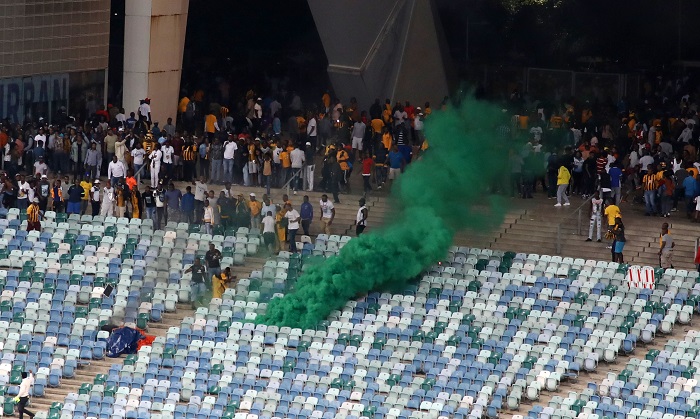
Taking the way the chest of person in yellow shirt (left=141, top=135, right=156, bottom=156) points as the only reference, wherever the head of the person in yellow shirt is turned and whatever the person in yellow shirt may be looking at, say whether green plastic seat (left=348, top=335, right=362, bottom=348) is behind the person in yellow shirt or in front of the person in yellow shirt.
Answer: in front

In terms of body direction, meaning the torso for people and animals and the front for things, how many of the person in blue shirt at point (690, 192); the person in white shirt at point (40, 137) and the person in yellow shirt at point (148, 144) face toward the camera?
2

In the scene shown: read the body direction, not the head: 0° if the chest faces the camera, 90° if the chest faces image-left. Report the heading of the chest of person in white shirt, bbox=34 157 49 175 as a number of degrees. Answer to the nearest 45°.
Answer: approximately 0°

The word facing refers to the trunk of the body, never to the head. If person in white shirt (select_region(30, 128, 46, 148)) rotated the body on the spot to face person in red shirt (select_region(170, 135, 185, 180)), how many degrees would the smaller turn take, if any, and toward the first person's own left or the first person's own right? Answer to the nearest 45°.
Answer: approximately 90° to the first person's own left

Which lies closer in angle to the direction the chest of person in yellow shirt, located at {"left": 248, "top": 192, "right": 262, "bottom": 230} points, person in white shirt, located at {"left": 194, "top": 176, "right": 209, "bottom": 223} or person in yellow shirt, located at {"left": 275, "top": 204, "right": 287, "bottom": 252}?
the person in yellow shirt

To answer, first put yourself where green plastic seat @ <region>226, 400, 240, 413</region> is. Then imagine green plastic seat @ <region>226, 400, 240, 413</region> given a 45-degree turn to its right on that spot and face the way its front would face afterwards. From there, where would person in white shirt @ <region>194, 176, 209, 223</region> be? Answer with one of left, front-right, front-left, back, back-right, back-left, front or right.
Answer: right
